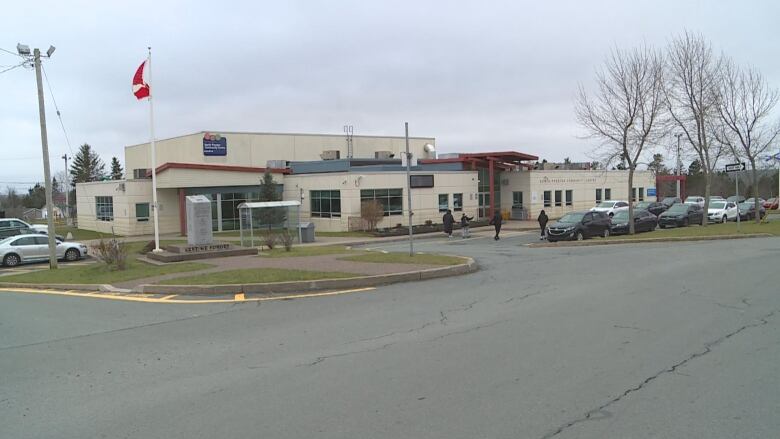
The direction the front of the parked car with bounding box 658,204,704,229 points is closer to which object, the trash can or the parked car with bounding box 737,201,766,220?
the trash can

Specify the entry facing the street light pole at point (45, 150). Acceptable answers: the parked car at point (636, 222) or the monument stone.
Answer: the parked car

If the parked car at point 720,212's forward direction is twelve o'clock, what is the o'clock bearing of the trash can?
The trash can is roughly at 12 o'clock from the parked car.

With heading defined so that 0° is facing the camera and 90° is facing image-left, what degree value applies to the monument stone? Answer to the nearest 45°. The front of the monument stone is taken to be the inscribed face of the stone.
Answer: approximately 0°

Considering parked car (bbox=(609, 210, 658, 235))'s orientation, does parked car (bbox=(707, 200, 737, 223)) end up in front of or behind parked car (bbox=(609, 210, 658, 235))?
behind

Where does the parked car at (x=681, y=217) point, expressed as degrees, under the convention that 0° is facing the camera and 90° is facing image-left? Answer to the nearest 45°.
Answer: approximately 45°

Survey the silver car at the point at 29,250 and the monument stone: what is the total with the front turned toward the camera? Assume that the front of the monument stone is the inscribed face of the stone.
1

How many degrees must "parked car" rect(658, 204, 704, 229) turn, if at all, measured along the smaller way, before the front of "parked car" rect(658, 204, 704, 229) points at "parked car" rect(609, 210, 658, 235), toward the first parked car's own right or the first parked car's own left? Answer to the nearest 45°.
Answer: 0° — it already faces it
